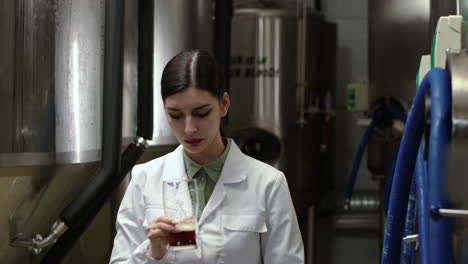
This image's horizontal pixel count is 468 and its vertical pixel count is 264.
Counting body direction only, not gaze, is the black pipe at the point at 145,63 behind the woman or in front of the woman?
behind

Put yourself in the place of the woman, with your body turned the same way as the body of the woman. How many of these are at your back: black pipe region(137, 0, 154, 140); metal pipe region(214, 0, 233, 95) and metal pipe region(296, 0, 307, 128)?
3

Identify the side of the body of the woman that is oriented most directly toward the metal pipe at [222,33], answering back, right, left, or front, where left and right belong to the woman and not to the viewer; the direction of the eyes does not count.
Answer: back

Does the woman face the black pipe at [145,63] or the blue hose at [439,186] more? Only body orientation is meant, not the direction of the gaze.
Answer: the blue hose

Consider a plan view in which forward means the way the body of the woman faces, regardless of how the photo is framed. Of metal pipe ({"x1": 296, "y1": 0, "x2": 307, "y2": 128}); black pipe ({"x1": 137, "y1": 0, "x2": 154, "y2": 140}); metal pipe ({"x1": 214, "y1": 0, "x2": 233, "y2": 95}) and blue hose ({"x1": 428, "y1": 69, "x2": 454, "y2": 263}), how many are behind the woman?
3

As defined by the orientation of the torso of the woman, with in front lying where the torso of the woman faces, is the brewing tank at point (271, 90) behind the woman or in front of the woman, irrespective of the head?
behind

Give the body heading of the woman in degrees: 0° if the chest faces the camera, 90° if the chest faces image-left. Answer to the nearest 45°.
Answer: approximately 0°

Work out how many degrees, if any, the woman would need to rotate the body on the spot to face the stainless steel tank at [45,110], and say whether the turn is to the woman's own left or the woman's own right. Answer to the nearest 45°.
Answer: approximately 135° to the woman's own right

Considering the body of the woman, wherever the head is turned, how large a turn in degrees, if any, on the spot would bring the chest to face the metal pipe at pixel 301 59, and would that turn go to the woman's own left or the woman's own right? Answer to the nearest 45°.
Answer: approximately 180°

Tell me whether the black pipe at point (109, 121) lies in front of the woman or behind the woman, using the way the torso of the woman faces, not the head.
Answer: behind
